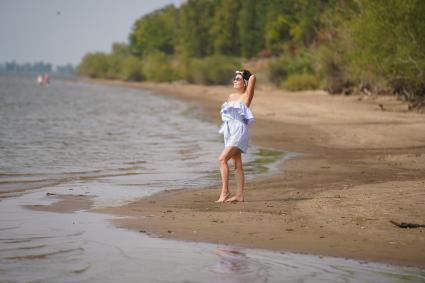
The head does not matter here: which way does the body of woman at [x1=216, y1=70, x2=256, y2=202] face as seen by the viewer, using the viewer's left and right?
facing the viewer and to the left of the viewer

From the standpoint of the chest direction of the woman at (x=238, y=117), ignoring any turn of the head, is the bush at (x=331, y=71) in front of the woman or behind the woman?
behind

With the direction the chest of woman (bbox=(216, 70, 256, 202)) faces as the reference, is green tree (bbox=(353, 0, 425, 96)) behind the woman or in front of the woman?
behind
